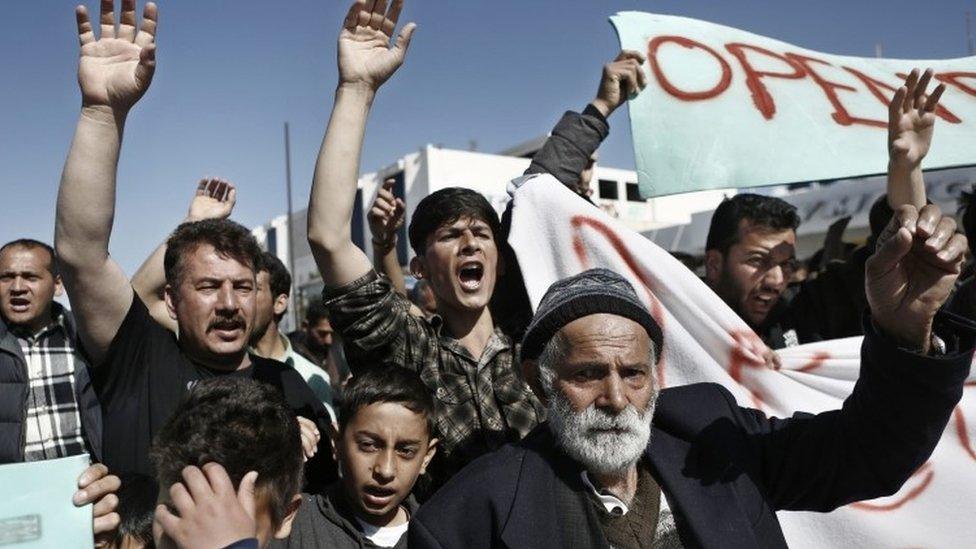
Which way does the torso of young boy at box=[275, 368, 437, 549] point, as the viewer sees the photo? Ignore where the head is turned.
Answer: toward the camera

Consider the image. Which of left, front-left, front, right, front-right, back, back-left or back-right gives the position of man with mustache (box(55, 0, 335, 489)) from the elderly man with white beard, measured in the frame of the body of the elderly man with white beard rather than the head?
right

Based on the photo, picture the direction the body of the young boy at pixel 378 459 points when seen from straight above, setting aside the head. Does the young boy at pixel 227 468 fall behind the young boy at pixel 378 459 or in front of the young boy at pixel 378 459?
in front

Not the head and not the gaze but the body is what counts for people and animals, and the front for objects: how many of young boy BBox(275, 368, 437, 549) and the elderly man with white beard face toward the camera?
2

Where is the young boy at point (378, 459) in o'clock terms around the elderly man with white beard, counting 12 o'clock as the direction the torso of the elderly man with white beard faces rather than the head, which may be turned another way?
The young boy is roughly at 4 o'clock from the elderly man with white beard.

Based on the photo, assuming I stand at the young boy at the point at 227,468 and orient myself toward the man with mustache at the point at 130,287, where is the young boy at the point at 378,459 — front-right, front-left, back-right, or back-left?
front-right

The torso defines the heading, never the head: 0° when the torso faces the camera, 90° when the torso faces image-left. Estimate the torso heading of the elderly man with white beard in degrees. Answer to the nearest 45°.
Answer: approximately 0°

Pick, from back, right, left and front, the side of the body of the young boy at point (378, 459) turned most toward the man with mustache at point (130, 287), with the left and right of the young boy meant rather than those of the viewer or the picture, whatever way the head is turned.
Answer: right

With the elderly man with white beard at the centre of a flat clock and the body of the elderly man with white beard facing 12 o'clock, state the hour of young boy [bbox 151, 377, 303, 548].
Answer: The young boy is roughly at 2 o'clock from the elderly man with white beard.

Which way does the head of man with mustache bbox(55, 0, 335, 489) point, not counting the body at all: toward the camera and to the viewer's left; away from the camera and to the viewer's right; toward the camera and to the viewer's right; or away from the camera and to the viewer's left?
toward the camera and to the viewer's right

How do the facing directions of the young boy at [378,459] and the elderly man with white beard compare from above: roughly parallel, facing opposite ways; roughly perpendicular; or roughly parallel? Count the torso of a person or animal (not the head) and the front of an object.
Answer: roughly parallel
